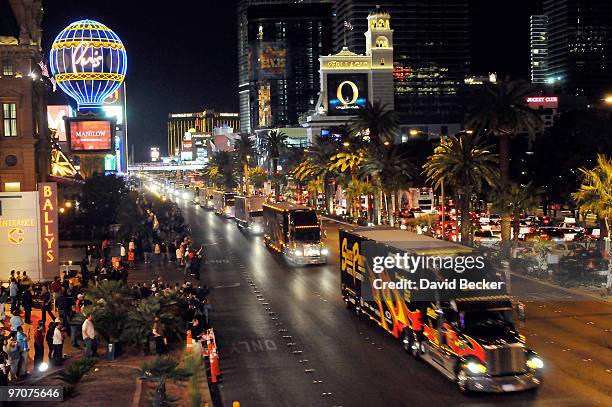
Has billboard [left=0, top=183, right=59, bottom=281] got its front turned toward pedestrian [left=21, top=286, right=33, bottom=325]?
yes

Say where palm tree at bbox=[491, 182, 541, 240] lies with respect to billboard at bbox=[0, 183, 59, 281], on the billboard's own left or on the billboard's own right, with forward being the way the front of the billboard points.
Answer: on the billboard's own left

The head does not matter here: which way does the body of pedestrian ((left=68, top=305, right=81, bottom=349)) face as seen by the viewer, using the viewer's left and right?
facing to the right of the viewer

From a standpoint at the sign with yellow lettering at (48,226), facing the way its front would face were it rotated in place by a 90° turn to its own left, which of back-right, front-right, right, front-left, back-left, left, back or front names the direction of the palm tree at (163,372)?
right

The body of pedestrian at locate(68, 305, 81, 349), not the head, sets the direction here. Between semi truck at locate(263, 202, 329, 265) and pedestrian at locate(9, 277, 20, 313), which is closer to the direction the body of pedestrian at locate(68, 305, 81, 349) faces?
the semi truck

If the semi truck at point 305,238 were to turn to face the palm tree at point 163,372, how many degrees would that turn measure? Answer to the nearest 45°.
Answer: approximately 45° to its right

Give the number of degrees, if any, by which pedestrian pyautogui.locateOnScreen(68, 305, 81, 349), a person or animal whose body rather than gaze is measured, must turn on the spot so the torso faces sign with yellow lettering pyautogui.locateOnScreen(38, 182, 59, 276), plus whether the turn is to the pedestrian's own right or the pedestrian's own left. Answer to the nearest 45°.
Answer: approximately 90° to the pedestrian's own left

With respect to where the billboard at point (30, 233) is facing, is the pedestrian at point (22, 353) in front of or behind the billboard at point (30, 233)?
in front

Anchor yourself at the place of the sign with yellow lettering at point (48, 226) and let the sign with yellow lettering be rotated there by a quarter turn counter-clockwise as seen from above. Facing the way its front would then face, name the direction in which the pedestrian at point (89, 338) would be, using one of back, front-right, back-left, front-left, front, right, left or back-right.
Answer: right

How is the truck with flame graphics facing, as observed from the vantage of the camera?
facing the viewer and to the right of the viewer
